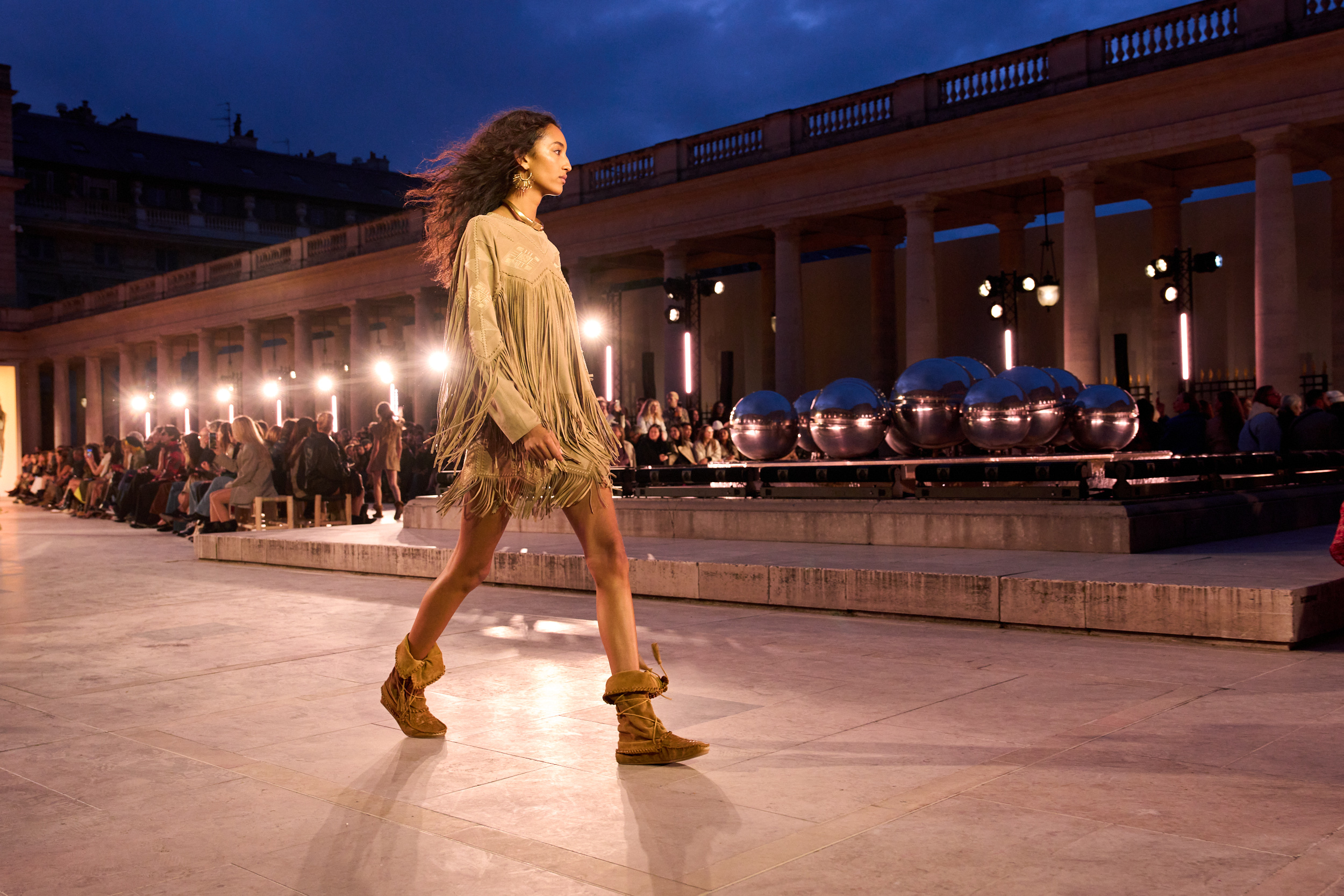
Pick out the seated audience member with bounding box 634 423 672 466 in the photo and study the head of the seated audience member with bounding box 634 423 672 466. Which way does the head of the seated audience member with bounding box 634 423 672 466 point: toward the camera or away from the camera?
toward the camera

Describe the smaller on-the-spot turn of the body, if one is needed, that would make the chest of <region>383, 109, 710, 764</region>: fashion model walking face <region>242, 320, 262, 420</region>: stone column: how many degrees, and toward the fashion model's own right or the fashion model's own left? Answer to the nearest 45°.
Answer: approximately 90° to the fashion model's own left

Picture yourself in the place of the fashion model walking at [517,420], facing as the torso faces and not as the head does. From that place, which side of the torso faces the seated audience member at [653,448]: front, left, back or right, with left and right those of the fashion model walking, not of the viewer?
left

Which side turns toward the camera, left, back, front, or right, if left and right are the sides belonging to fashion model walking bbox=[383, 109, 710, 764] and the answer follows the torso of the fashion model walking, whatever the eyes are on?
right

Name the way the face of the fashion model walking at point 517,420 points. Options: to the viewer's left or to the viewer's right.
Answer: to the viewer's right

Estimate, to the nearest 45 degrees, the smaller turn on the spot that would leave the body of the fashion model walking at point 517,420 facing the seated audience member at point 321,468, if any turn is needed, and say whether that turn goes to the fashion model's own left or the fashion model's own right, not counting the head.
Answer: approximately 90° to the fashion model's own left
